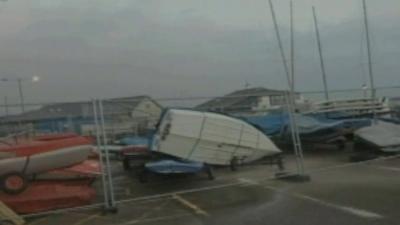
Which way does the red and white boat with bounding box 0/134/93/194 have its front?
to the viewer's right

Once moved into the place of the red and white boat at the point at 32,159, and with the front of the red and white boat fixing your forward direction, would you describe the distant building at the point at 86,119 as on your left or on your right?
on your left

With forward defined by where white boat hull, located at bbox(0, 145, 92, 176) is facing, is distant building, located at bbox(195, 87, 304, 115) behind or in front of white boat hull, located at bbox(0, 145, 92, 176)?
in front

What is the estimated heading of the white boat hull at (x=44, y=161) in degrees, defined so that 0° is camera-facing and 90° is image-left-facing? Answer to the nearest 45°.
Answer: approximately 270°

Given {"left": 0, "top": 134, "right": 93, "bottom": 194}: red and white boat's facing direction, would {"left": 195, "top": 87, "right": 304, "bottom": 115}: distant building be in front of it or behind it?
in front

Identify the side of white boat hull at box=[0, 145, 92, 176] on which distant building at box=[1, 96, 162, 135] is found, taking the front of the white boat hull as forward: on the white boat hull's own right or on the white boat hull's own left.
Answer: on the white boat hull's own left
